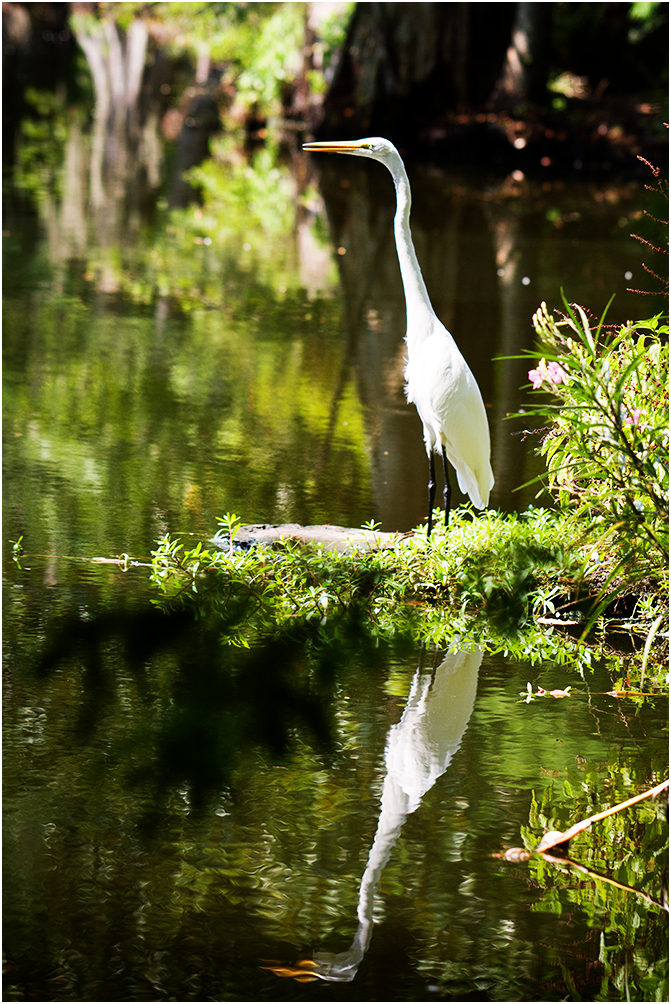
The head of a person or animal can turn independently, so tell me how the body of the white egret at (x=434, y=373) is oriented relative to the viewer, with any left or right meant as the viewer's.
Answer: facing to the left of the viewer

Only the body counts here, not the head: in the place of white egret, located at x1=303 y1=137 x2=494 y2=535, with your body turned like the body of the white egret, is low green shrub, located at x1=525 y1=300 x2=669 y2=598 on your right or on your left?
on your left

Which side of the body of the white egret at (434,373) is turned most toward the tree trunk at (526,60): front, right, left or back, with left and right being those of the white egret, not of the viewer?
right

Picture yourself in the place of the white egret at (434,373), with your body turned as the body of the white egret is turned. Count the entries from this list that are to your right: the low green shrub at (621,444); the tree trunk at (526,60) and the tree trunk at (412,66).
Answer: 2

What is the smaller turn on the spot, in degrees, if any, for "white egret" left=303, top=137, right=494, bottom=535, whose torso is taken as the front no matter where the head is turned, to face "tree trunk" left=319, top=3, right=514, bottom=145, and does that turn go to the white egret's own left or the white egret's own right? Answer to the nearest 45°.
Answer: approximately 90° to the white egret's own right
